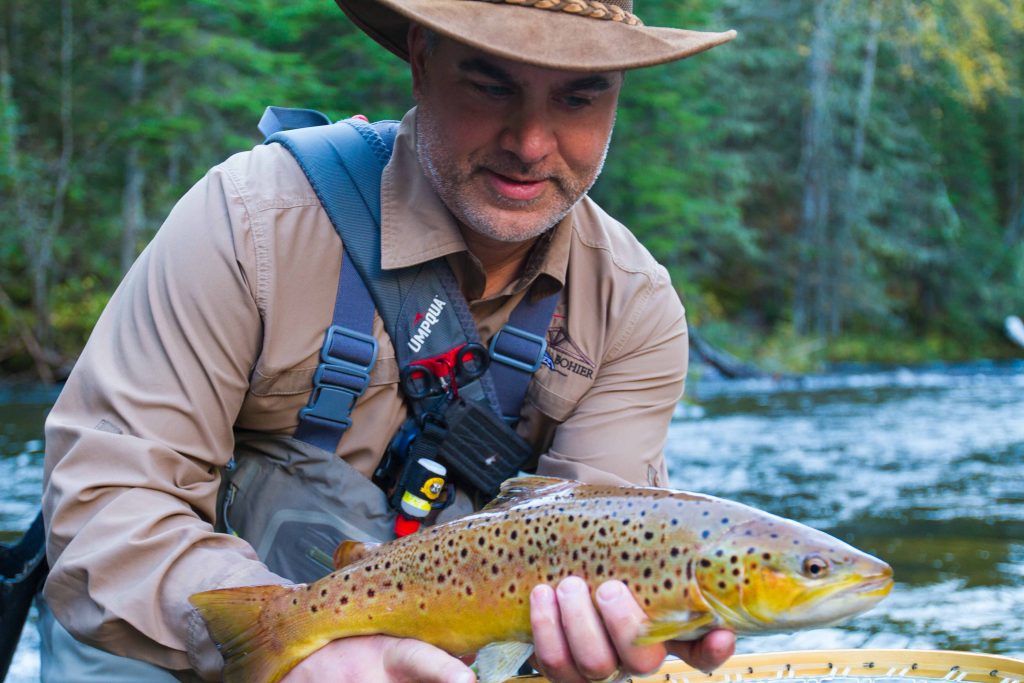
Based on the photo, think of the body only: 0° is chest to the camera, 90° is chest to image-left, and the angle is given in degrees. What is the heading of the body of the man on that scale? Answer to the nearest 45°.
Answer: approximately 315°

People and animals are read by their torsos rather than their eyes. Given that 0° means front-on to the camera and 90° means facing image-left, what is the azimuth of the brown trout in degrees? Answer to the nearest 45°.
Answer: approximately 270°
